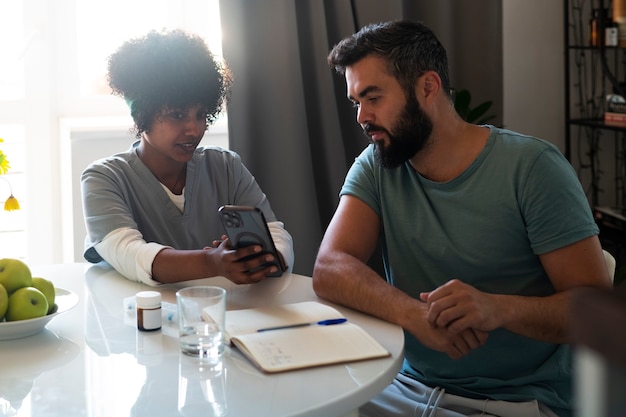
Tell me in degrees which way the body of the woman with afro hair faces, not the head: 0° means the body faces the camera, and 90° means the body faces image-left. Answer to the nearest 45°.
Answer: approximately 315°

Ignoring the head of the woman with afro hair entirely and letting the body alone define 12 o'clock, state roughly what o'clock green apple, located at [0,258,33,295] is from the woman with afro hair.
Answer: The green apple is roughly at 2 o'clock from the woman with afro hair.

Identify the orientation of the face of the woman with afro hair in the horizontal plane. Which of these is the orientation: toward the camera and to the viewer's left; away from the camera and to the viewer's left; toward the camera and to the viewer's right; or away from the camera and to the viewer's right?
toward the camera and to the viewer's right

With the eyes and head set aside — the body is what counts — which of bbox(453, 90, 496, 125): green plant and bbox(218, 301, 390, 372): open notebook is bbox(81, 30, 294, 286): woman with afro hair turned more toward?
the open notebook

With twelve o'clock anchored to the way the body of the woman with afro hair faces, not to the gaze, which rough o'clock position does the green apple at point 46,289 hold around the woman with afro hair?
The green apple is roughly at 2 o'clock from the woman with afro hair.

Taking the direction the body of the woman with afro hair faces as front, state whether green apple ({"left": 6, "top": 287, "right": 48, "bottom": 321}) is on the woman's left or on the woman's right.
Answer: on the woman's right

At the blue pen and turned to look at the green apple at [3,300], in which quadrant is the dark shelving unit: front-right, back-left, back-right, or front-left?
back-right

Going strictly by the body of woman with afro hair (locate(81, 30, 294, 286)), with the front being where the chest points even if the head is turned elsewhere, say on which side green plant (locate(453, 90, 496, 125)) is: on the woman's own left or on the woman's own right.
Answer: on the woman's own left

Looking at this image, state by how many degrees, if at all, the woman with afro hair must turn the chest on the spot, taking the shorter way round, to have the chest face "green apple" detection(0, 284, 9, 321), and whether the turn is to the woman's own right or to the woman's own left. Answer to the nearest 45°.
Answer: approximately 45° to the woman's own right

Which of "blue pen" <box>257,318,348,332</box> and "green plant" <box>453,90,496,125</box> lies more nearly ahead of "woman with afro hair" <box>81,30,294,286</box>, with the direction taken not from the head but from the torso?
the blue pen

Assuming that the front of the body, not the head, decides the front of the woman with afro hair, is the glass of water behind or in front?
in front

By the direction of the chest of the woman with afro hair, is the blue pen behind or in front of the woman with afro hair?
in front

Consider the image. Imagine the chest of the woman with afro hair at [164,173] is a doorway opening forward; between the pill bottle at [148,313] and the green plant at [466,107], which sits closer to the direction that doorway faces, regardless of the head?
the pill bottle

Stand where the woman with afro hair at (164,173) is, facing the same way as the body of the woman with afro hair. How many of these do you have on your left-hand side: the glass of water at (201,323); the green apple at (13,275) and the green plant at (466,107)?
1
